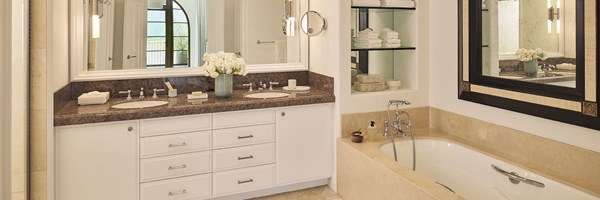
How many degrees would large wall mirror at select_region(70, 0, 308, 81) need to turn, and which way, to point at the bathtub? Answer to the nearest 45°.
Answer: approximately 45° to its left

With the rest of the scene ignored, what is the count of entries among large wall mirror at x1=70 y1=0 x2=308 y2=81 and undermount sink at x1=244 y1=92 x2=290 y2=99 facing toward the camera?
2

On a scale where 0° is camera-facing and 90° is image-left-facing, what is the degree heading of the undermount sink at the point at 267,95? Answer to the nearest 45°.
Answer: approximately 0°
